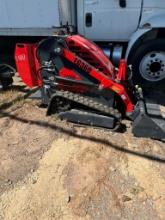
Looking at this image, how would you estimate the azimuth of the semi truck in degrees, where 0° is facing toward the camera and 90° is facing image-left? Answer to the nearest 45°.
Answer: approximately 270°

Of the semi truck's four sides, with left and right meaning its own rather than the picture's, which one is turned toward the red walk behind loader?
right
